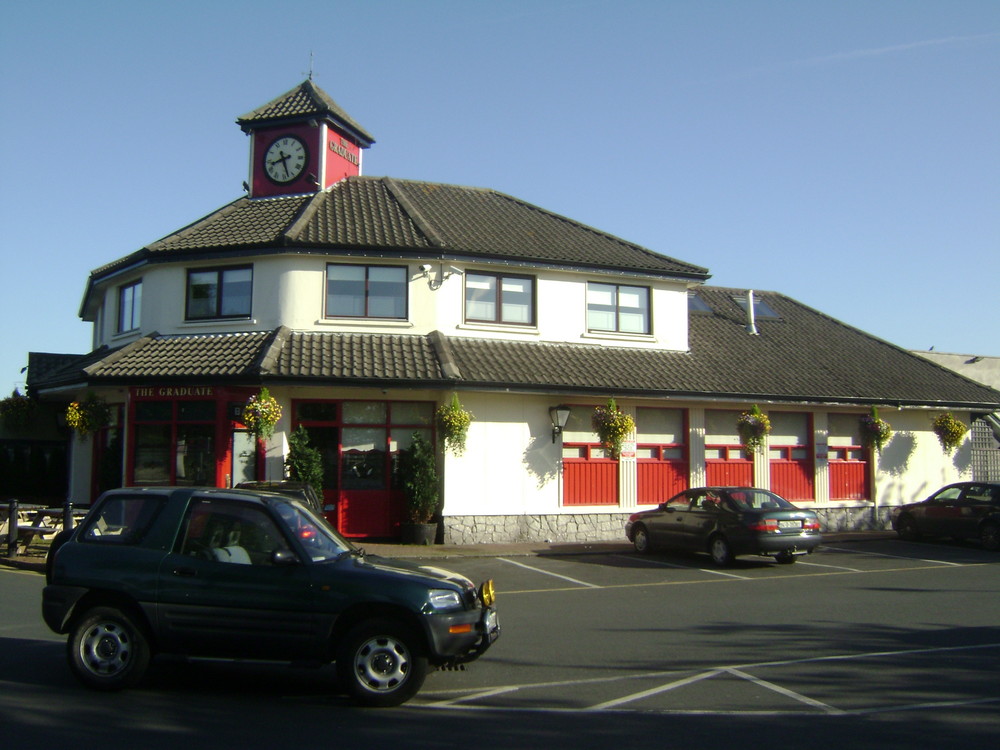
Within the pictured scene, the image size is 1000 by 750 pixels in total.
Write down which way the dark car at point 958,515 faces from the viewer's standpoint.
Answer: facing away from the viewer and to the left of the viewer

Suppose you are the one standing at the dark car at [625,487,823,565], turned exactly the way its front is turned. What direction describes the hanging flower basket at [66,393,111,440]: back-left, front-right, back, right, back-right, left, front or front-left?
front-left

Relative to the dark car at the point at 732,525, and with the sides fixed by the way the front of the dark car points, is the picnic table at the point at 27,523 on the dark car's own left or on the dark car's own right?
on the dark car's own left

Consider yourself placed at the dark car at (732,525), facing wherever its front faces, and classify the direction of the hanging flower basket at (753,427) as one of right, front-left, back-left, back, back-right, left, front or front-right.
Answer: front-right

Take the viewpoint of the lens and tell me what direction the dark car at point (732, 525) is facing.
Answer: facing away from the viewer and to the left of the viewer

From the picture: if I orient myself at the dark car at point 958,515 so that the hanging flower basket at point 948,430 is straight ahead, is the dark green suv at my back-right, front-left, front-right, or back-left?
back-left

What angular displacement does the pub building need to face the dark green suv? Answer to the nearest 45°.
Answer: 0° — it already faces it
